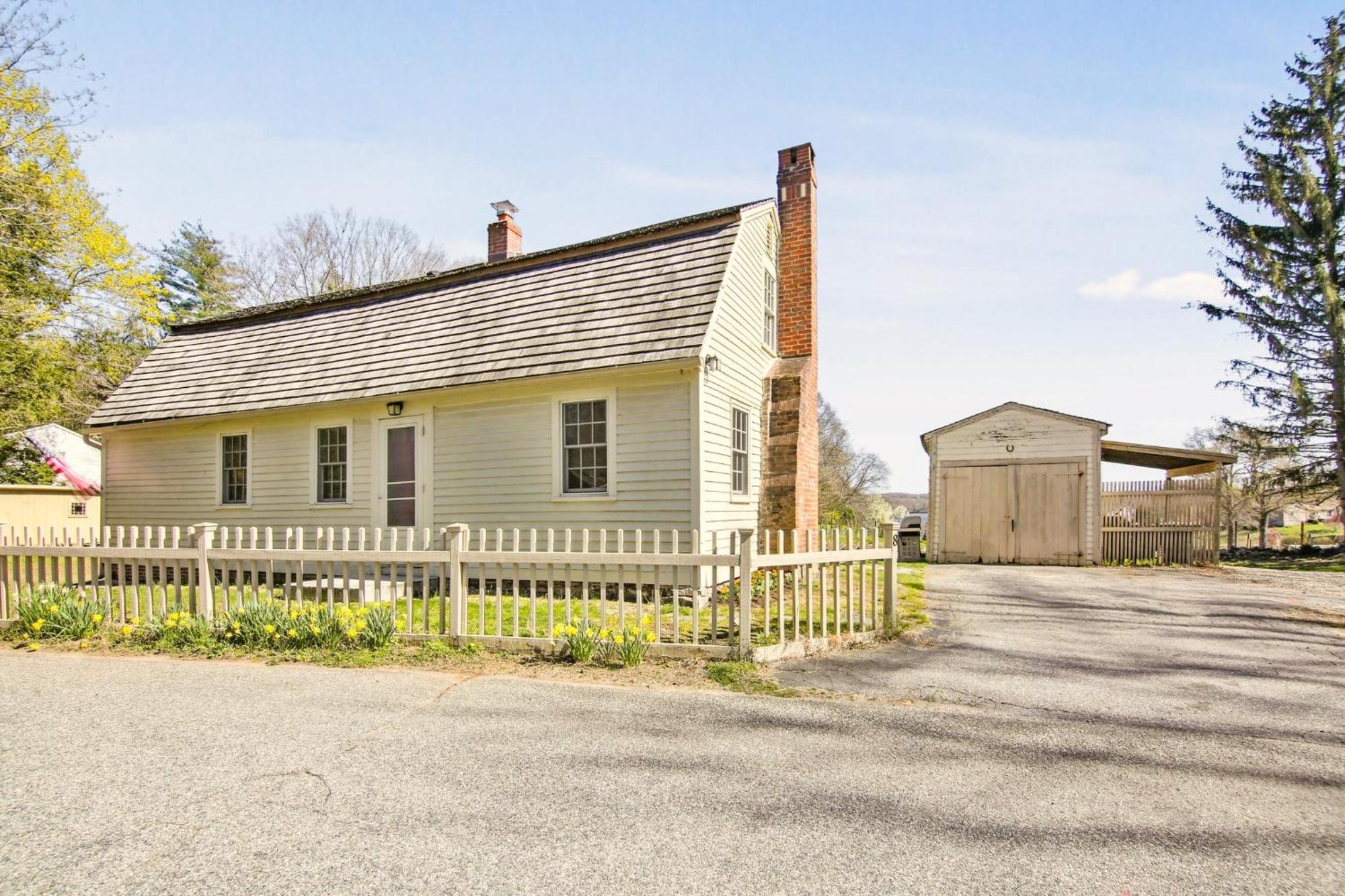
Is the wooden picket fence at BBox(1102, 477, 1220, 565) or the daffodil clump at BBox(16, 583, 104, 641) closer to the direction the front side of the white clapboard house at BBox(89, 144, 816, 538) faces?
the daffodil clump

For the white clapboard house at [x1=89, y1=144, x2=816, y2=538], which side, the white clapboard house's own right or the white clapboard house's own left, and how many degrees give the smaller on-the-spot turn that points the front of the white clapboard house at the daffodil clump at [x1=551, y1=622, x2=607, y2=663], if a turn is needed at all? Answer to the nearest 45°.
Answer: approximately 45° to the white clapboard house's own left

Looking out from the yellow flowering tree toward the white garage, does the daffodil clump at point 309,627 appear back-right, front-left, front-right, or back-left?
front-right

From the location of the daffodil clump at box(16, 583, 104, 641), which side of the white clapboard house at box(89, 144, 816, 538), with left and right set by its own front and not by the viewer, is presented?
front

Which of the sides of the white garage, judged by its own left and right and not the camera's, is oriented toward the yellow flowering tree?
right

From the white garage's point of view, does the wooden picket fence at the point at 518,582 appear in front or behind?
in front

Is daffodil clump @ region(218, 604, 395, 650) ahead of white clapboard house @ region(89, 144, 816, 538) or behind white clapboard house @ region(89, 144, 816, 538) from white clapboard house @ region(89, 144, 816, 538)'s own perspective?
ahead

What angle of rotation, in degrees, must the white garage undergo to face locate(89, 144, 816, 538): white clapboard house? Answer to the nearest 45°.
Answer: approximately 45° to its right

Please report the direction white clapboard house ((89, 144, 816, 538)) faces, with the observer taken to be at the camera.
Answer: facing the viewer and to the left of the viewer

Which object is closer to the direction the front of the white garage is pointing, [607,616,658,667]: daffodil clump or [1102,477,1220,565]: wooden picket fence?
the daffodil clump

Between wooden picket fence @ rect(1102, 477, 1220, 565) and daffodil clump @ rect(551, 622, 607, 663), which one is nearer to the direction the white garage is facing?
the daffodil clump

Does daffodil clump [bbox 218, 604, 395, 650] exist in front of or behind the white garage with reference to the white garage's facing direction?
in front

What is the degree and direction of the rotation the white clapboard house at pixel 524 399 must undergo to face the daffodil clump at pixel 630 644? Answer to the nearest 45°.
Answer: approximately 45° to its left

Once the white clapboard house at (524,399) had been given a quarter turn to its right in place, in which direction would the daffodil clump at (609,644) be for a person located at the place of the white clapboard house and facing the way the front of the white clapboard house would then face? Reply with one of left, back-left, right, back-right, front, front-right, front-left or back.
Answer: back-left

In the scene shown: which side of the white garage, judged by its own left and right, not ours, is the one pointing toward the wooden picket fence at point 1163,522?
left

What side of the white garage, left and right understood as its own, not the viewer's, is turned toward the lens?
front

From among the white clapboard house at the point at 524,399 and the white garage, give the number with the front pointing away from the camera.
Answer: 0
